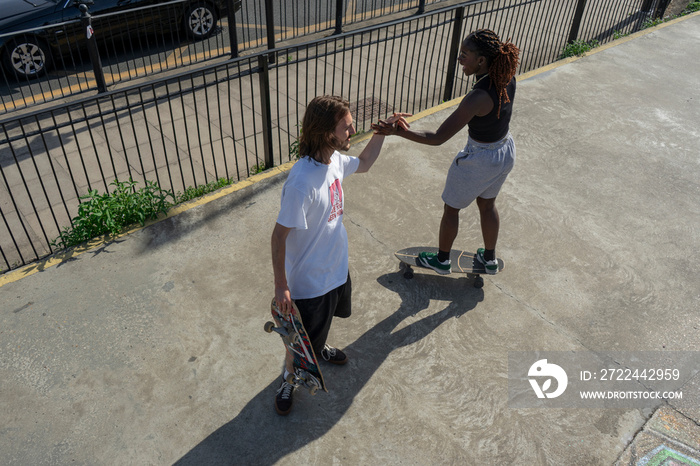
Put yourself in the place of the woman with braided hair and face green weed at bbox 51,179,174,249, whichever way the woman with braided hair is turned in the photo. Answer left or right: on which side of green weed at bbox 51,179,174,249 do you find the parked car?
right

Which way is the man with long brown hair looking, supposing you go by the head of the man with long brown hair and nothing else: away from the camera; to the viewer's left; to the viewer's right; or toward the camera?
to the viewer's right

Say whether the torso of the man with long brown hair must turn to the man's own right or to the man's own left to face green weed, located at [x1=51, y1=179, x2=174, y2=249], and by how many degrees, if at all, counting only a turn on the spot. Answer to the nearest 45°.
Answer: approximately 180°

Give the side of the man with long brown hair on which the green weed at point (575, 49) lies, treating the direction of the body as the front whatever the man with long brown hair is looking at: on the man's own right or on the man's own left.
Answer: on the man's own left

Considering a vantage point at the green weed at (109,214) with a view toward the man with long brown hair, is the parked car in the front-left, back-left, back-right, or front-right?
back-left

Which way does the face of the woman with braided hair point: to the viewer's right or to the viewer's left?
to the viewer's left

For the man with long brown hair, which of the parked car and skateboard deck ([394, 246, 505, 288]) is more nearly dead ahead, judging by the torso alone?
the skateboard deck
